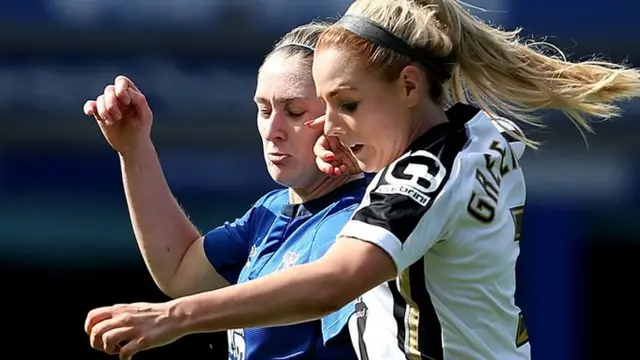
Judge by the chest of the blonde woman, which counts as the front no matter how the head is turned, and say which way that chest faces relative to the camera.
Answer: to the viewer's left
